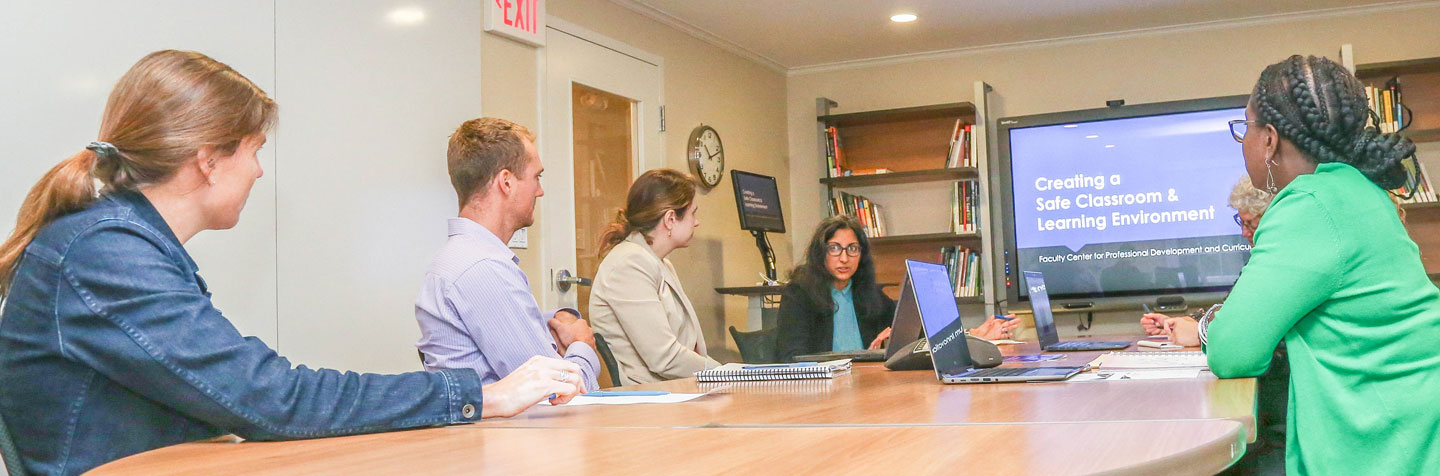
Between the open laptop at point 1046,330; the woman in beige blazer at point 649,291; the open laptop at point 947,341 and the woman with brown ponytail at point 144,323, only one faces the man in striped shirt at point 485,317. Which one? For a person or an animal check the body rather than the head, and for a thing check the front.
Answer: the woman with brown ponytail

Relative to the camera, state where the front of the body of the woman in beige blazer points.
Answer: to the viewer's right

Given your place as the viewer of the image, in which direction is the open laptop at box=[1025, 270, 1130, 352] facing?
facing to the right of the viewer

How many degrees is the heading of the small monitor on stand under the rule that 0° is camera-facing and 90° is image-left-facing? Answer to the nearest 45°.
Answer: approximately 315°

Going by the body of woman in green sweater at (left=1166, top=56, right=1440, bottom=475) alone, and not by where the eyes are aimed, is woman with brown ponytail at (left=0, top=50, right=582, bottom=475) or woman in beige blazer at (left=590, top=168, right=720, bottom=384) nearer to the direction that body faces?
the woman in beige blazer

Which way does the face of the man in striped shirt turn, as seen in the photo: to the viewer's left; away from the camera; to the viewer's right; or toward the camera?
to the viewer's right

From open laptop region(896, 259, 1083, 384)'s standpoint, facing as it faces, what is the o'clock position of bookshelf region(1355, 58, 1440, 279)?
The bookshelf is roughly at 10 o'clock from the open laptop.

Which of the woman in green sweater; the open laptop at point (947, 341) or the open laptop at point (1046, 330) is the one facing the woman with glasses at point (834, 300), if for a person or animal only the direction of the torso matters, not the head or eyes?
the woman in green sweater

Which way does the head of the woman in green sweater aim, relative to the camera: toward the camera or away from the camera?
away from the camera
